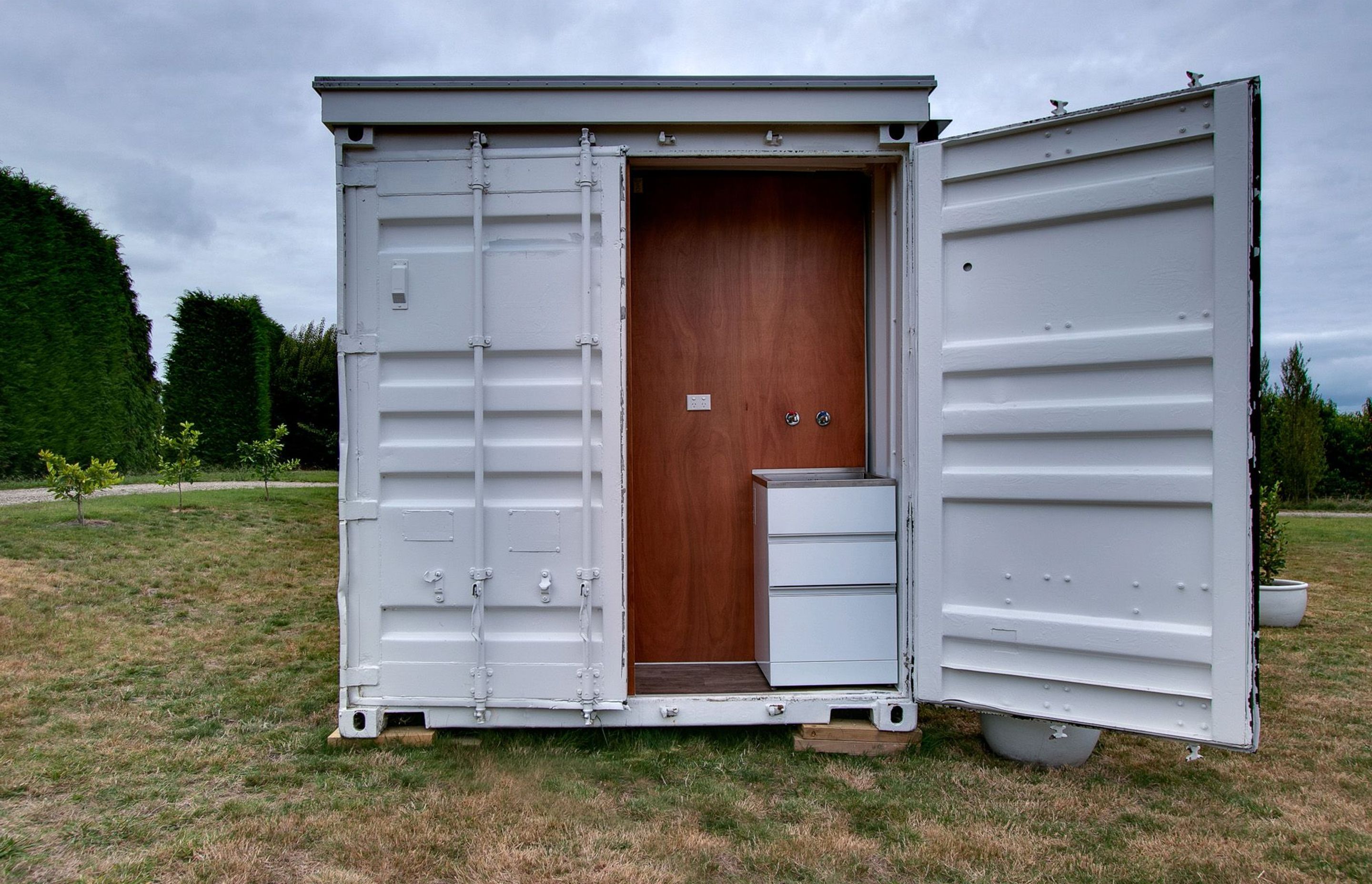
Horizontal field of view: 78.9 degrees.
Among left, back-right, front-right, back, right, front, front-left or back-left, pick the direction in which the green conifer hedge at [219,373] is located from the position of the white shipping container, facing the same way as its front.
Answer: back-right

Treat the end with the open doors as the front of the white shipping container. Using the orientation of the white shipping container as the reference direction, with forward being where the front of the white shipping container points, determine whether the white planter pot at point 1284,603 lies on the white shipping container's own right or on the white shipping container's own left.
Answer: on the white shipping container's own left

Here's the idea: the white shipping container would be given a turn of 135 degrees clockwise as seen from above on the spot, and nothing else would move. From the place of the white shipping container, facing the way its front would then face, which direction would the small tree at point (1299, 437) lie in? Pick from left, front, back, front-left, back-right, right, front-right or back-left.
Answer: right

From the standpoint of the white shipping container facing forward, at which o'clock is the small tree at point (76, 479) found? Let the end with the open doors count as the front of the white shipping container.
The small tree is roughly at 4 o'clock from the white shipping container.

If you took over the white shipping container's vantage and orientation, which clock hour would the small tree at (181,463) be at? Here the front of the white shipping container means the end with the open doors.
The small tree is roughly at 4 o'clock from the white shipping container.

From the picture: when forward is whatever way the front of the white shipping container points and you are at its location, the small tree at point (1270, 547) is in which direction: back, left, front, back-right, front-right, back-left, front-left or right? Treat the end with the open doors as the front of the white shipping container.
back-left

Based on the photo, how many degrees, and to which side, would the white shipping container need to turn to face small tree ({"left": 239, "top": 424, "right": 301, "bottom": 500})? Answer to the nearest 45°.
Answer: approximately 135° to its right

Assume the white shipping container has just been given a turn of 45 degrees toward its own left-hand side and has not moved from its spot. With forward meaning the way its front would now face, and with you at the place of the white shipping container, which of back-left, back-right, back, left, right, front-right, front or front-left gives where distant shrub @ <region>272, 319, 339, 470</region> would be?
back

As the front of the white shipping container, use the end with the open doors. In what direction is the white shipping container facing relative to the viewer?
toward the camera
